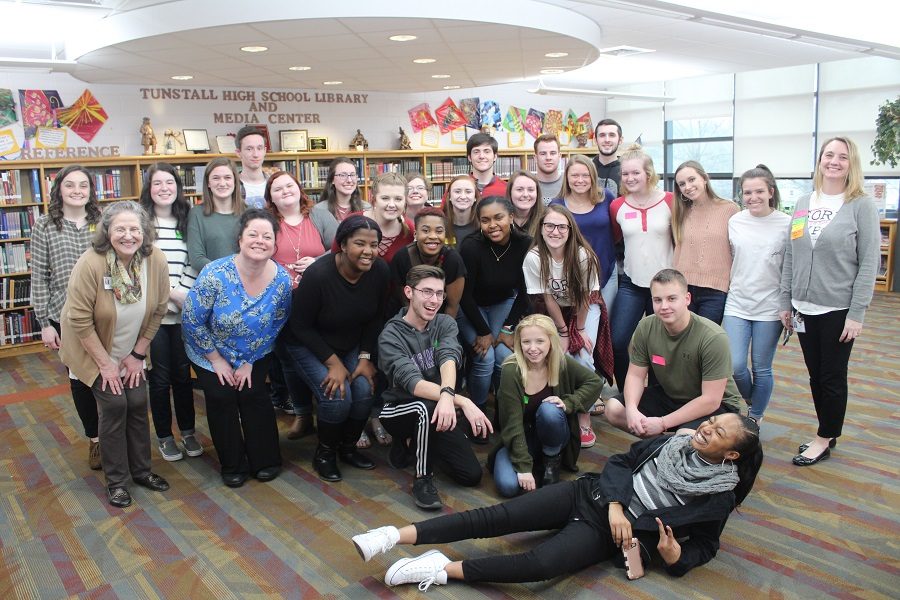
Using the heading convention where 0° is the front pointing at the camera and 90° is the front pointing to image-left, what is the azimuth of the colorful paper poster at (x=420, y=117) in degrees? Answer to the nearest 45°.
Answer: approximately 0°

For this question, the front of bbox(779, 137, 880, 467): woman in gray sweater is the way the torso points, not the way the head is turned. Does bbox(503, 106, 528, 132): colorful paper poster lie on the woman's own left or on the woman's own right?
on the woman's own right

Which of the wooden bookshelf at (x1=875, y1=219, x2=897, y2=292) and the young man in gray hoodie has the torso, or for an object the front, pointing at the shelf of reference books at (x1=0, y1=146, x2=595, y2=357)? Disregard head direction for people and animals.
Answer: the wooden bookshelf

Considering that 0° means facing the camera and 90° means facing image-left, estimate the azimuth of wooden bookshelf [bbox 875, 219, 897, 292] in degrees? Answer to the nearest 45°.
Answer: approximately 45°

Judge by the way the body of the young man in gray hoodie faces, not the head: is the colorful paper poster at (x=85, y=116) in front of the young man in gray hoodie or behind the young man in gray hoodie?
behind

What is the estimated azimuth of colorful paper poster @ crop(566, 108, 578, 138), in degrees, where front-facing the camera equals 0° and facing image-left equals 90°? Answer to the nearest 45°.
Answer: approximately 0°

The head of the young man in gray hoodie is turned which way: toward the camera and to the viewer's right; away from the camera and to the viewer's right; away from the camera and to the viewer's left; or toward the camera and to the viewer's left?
toward the camera and to the viewer's right
